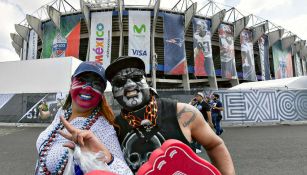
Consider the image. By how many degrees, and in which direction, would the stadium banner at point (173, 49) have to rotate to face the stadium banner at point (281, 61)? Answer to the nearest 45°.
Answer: approximately 135° to its left

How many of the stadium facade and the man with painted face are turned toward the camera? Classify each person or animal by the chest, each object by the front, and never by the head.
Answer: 2

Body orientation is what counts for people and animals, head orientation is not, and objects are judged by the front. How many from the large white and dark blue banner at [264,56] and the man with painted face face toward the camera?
2

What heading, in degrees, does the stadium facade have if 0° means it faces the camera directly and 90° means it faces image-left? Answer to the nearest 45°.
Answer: approximately 0°

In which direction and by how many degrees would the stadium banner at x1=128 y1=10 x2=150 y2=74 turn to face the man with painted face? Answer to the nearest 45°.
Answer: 0° — it already faces them

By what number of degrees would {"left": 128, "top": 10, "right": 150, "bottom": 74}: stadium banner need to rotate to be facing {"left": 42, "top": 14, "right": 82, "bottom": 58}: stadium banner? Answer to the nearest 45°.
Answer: approximately 90° to its right

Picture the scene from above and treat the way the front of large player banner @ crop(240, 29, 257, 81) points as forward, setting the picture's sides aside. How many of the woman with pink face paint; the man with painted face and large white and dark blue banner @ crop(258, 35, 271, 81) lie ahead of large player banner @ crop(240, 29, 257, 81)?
2

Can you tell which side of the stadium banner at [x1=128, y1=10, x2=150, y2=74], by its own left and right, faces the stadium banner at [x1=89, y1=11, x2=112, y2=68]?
right

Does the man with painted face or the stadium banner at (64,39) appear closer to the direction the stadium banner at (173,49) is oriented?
the man with painted face

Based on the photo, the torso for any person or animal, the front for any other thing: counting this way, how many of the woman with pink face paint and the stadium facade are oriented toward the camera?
2

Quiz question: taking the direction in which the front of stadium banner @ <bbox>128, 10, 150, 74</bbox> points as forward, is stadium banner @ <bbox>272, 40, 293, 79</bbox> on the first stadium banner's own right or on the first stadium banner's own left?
on the first stadium banner's own left
